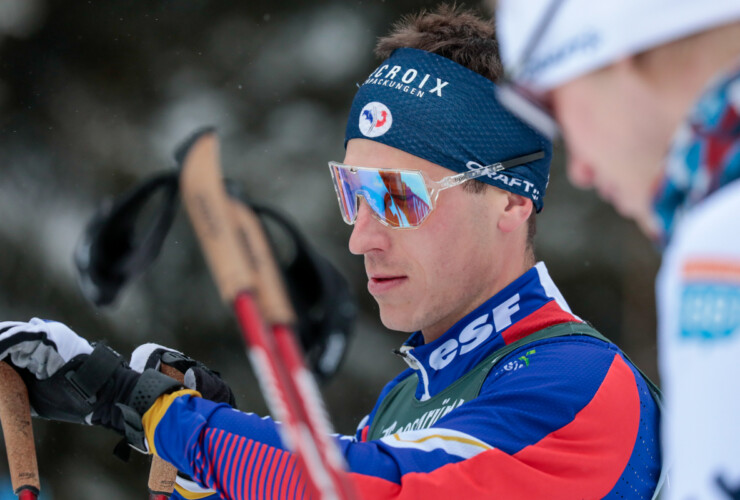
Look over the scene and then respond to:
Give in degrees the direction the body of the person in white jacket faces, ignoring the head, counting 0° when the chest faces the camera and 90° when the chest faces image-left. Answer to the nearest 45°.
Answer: approximately 90°

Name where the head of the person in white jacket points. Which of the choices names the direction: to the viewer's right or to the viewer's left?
to the viewer's left

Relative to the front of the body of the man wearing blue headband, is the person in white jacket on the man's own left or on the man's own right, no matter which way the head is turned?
on the man's own left

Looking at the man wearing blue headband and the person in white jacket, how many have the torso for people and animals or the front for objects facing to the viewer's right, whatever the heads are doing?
0

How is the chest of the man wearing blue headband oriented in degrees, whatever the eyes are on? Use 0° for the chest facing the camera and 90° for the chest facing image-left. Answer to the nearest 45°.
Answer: approximately 45°

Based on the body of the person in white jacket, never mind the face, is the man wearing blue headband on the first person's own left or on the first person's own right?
on the first person's own right

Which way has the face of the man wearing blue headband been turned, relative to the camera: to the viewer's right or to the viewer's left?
to the viewer's left
